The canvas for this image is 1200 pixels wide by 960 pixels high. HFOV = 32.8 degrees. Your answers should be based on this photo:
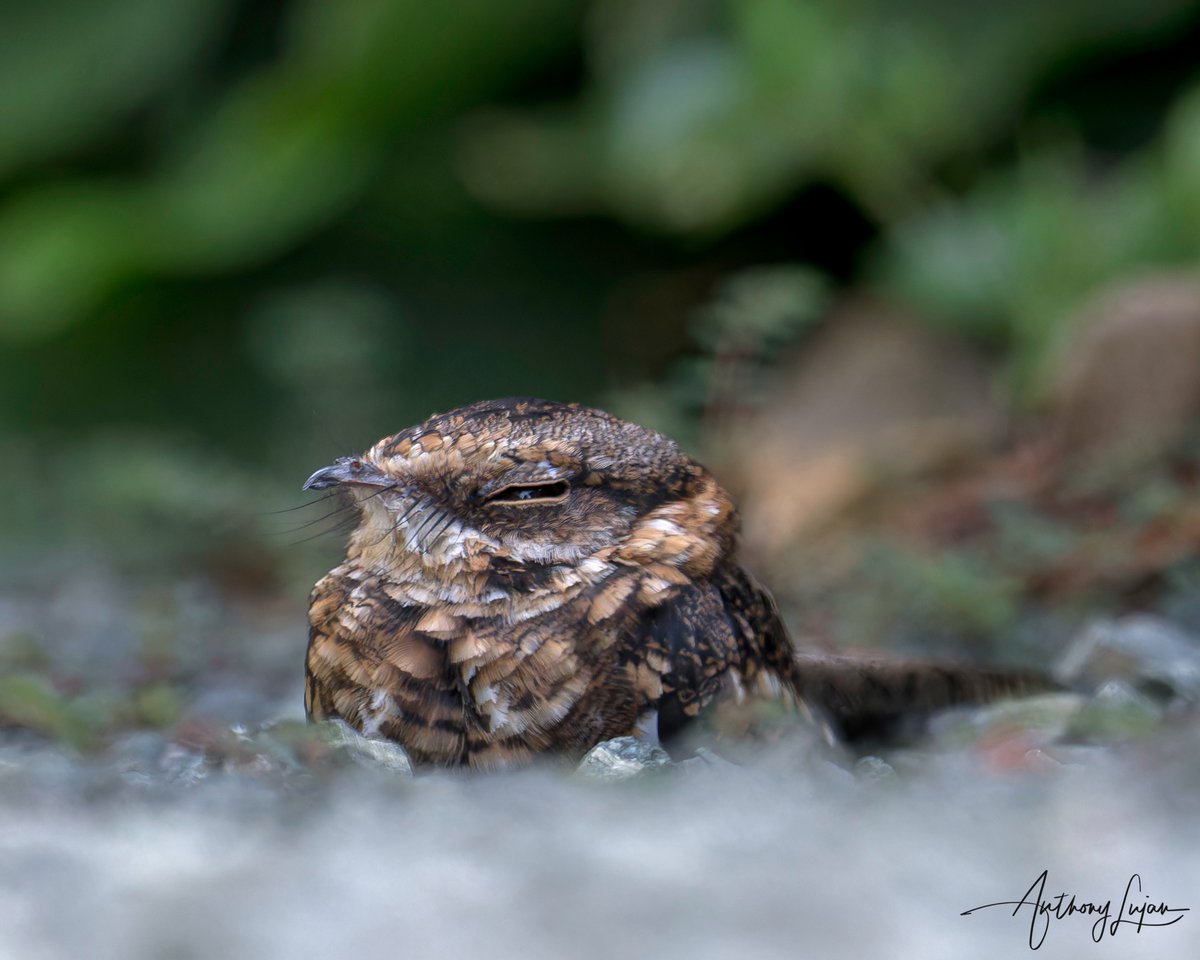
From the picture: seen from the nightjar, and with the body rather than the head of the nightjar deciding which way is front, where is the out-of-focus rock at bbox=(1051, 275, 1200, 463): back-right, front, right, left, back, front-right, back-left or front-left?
back

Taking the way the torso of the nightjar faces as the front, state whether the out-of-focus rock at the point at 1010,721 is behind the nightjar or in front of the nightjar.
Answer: behind

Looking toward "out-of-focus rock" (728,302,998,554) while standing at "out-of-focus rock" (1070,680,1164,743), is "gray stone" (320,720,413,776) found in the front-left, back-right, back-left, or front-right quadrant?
back-left

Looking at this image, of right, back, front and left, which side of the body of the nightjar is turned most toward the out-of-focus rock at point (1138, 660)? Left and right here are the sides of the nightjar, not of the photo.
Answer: back

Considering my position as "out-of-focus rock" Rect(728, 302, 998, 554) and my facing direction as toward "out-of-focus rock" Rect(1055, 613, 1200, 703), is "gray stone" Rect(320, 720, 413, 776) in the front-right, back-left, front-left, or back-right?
front-right

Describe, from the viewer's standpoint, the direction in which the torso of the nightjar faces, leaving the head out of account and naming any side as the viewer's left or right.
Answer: facing the viewer and to the left of the viewer

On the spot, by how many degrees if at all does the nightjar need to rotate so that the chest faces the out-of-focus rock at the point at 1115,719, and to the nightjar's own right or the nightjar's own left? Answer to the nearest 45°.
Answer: approximately 135° to the nightjar's own left

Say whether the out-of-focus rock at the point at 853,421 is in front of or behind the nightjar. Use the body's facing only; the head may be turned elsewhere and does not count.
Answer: behind
